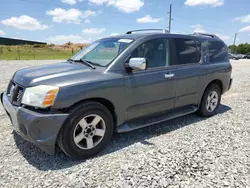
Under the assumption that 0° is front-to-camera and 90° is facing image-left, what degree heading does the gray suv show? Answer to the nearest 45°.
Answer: approximately 45°
